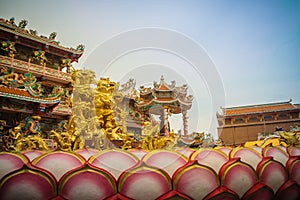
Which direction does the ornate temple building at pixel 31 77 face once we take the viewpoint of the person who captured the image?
facing the viewer and to the right of the viewer

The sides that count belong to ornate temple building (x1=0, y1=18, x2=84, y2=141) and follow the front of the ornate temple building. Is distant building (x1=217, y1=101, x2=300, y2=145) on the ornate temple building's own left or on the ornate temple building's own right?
on the ornate temple building's own left

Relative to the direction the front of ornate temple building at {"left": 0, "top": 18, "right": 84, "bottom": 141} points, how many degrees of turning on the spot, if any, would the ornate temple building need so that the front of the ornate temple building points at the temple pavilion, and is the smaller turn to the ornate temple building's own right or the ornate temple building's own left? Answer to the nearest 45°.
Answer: approximately 45° to the ornate temple building's own left
